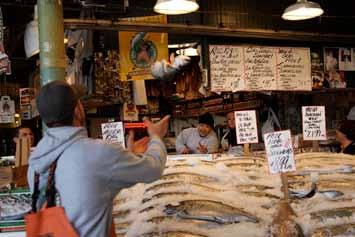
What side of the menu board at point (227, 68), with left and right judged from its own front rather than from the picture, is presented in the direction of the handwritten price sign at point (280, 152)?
front

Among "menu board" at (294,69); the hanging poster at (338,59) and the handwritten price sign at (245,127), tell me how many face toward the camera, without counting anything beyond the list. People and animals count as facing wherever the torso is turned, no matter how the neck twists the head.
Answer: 3

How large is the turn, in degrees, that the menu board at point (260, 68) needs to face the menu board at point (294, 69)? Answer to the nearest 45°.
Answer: approximately 135° to its left

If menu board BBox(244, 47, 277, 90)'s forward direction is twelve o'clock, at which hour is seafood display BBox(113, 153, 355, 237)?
The seafood display is roughly at 12 o'clock from the menu board.

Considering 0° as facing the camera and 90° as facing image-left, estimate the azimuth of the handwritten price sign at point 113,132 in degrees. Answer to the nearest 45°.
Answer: approximately 0°

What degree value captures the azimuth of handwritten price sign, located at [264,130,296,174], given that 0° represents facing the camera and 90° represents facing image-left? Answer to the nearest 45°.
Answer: approximately 0°

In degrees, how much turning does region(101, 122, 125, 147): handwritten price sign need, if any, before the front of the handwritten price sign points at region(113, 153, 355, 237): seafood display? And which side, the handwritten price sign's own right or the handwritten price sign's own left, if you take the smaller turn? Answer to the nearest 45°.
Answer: approximately 45° to the handwritten price sign's own left

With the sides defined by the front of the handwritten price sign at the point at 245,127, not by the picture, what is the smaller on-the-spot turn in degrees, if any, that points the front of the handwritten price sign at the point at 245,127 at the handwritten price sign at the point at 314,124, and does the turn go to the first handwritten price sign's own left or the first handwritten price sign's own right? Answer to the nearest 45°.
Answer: approximately 90° to the first handwritten price sign's own left
